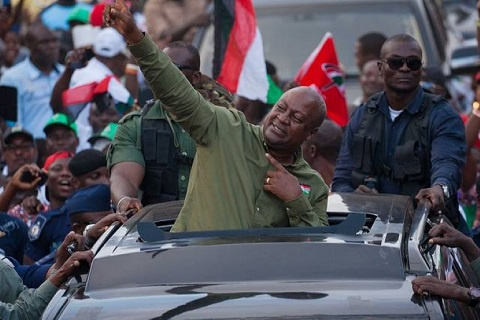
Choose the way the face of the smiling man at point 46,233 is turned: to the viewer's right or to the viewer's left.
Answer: to the viewer's right

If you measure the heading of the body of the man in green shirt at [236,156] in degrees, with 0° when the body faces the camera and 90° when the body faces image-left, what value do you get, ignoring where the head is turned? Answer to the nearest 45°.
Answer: approximately 315°

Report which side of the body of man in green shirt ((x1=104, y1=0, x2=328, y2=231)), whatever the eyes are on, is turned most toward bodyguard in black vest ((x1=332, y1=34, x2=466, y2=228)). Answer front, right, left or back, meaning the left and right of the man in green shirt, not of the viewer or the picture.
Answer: left

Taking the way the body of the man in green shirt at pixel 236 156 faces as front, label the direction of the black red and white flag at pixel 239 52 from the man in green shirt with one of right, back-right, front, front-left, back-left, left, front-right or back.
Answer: back-left

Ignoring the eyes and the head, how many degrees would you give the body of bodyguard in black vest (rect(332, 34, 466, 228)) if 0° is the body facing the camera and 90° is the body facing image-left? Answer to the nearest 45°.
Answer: approximately 0°
